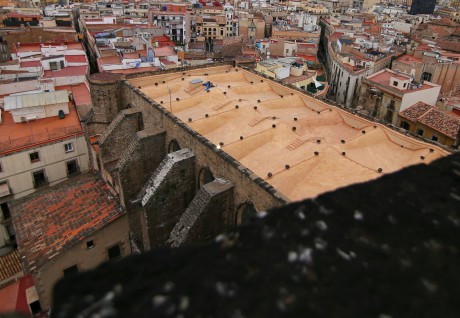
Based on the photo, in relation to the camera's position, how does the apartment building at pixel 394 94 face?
facing the viewer and to the left of the viewer
